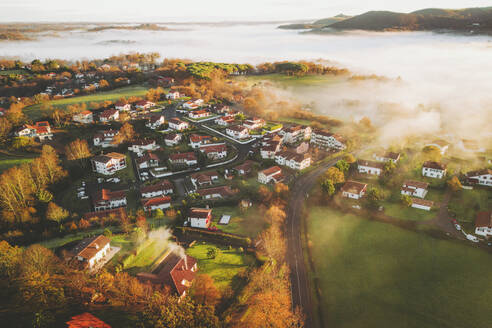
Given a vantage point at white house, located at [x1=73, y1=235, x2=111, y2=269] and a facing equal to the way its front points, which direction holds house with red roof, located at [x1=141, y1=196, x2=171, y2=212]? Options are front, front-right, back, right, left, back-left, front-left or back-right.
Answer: left

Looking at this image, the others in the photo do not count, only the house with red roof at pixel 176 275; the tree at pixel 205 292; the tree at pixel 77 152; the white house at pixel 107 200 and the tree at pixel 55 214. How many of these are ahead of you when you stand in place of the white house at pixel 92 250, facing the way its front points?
2

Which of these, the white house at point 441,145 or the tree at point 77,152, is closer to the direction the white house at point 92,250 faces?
the white house

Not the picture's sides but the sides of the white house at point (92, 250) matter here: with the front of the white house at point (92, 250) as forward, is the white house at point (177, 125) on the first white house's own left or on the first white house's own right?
on the first white house's own left

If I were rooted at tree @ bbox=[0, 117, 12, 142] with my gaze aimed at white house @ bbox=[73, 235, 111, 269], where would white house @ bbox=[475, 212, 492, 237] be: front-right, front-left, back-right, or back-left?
front-left

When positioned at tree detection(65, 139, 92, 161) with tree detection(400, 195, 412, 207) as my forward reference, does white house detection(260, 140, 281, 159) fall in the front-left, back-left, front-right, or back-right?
front-left

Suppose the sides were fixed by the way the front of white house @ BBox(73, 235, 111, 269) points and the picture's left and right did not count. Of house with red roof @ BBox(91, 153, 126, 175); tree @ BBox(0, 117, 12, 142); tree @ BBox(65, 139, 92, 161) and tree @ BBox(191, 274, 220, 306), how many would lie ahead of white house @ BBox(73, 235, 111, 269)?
1

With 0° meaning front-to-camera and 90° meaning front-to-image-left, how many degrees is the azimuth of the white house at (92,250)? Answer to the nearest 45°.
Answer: approximately 315°

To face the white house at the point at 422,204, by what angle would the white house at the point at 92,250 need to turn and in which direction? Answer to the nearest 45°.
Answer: approximately 45° to its left

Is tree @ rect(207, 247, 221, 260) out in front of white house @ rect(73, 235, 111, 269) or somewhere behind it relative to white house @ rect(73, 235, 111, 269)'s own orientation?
in front

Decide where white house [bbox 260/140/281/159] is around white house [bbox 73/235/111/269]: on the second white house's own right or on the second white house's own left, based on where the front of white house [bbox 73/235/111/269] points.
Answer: on the second white house's own left

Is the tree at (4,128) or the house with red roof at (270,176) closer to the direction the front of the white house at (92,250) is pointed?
the house with red roof

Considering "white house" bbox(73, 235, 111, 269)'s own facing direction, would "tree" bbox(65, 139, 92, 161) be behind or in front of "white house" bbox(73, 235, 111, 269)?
behind
